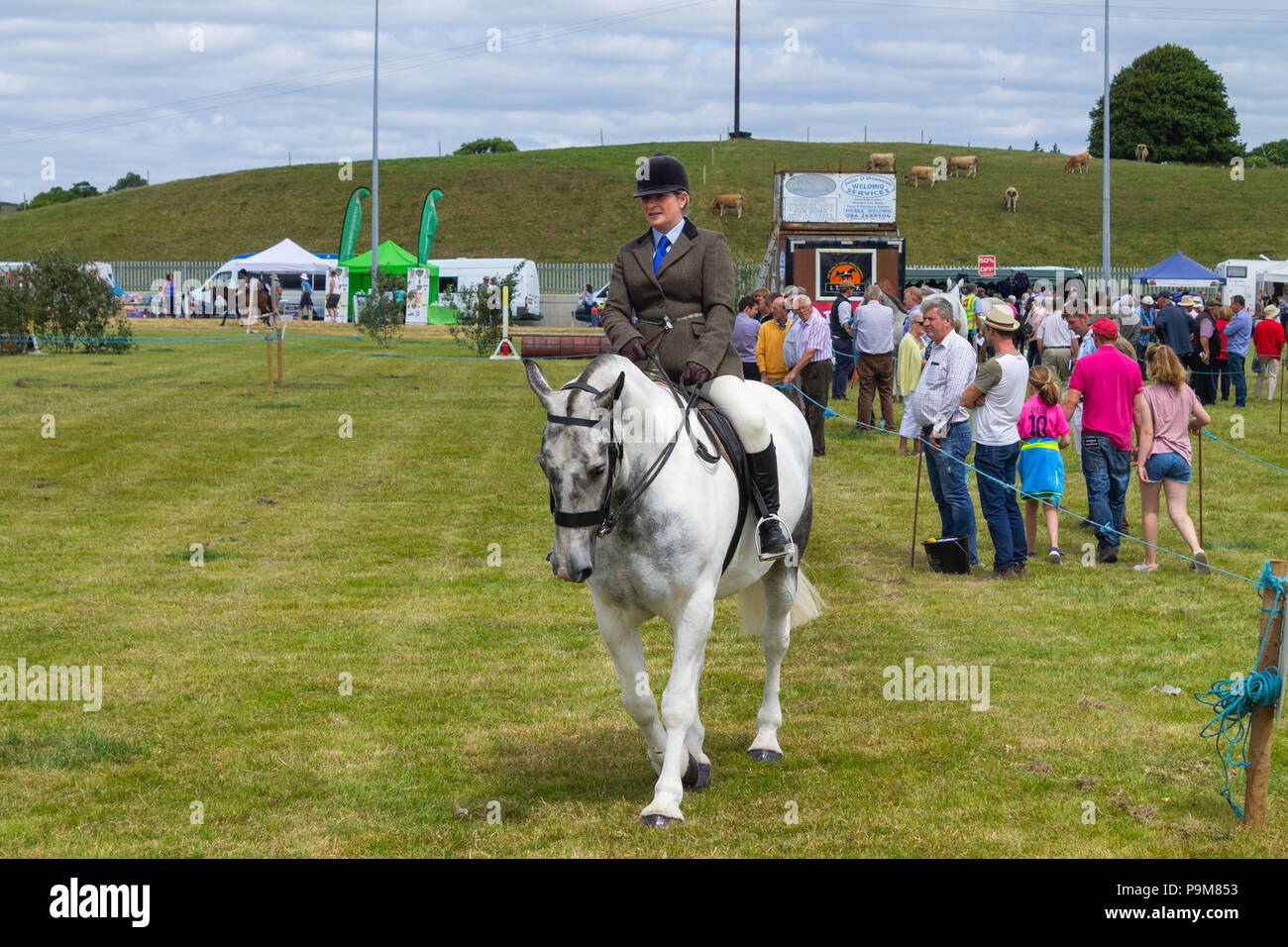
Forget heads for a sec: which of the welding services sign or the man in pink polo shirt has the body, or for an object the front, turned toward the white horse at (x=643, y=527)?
the welding services sign

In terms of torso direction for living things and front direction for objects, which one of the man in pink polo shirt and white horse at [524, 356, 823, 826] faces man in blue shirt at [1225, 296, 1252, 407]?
the man in pink polo shirt

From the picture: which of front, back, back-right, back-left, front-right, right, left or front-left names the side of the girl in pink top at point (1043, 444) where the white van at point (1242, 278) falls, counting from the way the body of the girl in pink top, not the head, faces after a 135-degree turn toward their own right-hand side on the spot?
back-left

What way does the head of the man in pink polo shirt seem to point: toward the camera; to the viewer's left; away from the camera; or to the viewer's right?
away from the camera

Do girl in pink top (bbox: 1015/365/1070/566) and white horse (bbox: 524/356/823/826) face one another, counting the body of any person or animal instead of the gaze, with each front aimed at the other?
no

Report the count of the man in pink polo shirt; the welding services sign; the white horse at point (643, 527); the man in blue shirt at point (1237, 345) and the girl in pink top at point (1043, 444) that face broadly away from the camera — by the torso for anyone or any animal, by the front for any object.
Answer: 2

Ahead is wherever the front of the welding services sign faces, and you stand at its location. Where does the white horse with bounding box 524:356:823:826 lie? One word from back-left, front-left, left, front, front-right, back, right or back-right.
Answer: front

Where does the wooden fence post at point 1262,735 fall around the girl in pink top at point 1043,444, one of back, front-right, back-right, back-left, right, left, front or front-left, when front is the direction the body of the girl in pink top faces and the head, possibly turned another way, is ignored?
back

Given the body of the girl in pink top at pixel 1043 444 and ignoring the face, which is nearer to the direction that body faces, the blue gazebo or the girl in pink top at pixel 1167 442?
the blue gazebo

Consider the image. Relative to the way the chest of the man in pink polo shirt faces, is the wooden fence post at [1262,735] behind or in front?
behind

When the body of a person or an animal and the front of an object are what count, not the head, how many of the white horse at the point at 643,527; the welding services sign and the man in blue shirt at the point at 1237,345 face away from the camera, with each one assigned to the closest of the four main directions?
0

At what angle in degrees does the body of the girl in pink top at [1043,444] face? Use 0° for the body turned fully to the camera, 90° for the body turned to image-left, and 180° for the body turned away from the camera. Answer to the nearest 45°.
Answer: approximately 180°

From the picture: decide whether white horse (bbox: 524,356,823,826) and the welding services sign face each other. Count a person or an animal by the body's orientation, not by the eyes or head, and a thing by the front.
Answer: no

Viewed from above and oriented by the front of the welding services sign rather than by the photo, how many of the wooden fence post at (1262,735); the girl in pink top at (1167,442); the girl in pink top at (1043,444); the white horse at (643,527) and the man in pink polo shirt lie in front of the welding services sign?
5

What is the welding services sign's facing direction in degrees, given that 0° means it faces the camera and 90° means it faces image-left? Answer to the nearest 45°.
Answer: approximately 0°

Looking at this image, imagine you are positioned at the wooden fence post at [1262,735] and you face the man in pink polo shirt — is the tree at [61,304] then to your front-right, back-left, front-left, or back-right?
front-left
